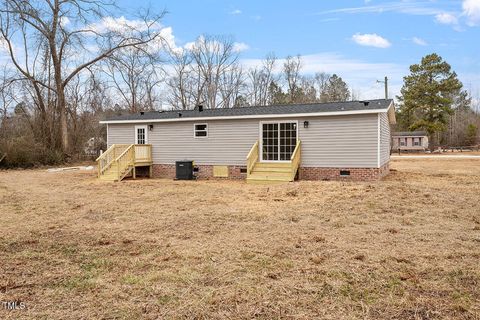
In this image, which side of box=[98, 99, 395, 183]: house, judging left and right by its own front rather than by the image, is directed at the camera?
back

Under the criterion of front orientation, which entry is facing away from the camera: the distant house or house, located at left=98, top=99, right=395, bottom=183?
the house

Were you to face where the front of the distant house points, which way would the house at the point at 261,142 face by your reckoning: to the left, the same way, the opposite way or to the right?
the opposite way

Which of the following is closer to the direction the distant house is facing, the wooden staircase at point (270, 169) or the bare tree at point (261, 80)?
the wooden staircase

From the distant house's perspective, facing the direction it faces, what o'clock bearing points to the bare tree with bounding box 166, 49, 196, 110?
The bare tree is roughly at 2 o'clock from the distant house.

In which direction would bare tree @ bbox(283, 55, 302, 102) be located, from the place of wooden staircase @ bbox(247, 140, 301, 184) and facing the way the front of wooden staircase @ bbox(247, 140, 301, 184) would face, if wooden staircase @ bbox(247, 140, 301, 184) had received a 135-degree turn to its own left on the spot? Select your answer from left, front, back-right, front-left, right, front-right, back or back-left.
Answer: front-left

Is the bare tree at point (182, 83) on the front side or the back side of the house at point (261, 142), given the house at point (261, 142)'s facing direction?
on the front side

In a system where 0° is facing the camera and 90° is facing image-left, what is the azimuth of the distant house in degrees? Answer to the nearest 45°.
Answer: approximately 0°

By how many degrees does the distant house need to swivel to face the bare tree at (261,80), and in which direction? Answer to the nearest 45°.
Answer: approximately 45° to its right

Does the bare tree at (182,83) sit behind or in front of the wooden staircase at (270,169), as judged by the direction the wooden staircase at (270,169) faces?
behind
